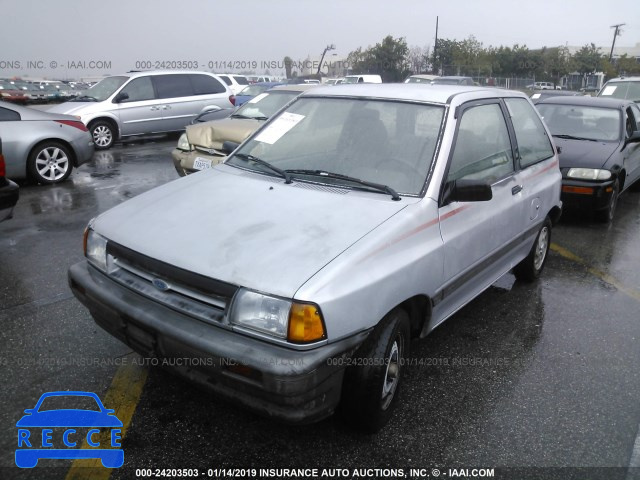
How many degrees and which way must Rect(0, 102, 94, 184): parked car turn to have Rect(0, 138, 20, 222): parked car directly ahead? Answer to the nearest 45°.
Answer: approximately 90° to its left

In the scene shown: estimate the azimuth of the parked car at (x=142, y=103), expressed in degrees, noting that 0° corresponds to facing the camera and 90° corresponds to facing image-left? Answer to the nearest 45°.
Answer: approximately 45°

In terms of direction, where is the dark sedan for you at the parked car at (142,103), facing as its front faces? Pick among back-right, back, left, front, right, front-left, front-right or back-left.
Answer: left

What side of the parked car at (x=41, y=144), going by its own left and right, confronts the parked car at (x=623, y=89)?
back

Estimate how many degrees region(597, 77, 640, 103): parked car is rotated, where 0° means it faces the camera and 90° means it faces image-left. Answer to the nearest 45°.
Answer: approximately 45°

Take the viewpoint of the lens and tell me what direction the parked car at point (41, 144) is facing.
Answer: facing to the left of the viewer

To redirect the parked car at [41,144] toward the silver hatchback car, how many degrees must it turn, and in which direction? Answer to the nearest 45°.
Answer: approximately 90° to its left
